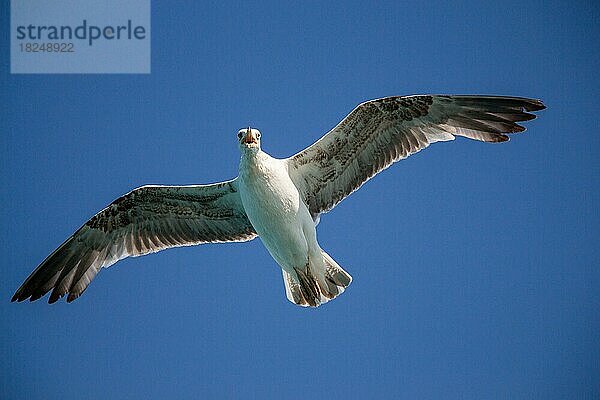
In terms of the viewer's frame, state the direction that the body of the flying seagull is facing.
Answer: toward the camera
